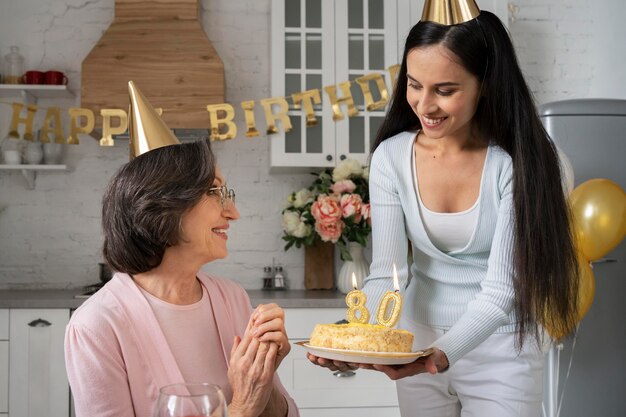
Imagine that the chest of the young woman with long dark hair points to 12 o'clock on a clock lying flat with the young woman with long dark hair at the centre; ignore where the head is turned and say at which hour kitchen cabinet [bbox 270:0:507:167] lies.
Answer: The kitchen cabinet is roughly at 4 o'clock from the young woman with long dark hair.

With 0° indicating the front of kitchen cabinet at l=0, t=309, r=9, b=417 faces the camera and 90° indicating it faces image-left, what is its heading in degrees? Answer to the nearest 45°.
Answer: approximately 0°

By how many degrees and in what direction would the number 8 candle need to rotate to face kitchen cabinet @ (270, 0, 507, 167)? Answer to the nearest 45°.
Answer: approximately 180°

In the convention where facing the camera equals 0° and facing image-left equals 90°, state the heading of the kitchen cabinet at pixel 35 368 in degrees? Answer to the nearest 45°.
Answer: approximately 0°

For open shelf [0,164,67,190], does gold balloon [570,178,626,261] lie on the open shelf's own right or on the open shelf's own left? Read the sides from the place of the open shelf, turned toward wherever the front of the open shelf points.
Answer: on the open shelf's own left

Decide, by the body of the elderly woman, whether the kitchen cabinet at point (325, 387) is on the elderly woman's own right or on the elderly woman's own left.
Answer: on the elderly woman's own left

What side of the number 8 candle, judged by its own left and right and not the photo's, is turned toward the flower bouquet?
back

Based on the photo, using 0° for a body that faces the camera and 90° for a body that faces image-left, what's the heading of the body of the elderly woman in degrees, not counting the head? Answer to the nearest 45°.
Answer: approximately 315°
